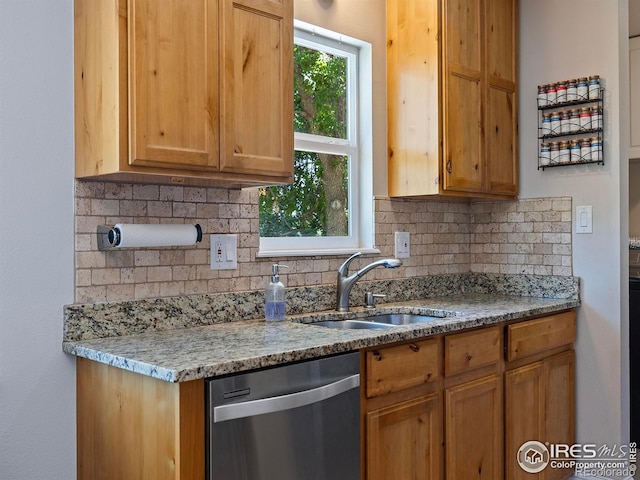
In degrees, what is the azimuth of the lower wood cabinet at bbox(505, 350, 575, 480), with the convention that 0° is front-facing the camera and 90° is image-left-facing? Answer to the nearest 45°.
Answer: approximately 315°

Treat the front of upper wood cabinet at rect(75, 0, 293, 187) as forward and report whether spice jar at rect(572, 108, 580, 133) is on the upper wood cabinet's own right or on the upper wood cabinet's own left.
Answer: on the upper wood cabinet's own left

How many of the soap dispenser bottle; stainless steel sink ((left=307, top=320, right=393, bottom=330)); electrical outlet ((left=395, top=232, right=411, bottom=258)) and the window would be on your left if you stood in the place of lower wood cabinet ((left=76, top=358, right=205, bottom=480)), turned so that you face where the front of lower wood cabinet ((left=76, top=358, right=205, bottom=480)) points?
4

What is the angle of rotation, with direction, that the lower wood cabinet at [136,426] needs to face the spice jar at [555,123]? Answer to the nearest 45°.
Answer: approximately 90° to its left

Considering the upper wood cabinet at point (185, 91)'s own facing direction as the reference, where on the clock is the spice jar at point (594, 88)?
The spice jar is roughly at 10 o'clock from the upper wood cabinet.

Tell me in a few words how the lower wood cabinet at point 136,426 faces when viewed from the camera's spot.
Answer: facing the viewer and to the right of the viewer

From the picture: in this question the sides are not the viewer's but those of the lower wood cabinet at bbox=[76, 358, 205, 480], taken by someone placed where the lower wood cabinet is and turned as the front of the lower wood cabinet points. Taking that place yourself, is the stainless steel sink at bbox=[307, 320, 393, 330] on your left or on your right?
on your left
